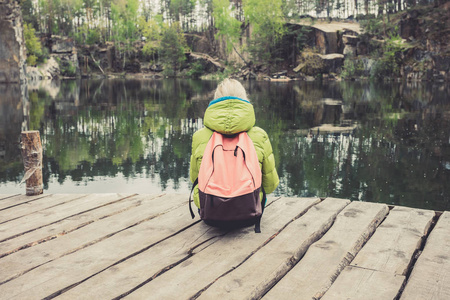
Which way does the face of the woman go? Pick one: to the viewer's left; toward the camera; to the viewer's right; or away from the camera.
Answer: away from the camera

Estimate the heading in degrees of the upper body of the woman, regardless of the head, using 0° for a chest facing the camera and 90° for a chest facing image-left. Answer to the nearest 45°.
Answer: approximately 180°
